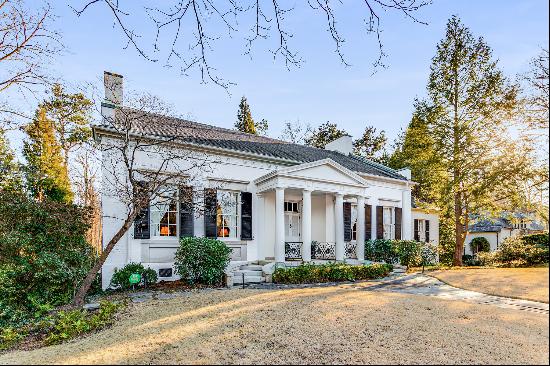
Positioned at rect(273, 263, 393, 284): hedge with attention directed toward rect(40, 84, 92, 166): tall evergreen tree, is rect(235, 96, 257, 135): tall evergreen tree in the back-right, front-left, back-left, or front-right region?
front-right

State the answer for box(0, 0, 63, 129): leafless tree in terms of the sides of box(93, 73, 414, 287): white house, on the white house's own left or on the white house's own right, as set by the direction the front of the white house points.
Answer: on the white house's own right

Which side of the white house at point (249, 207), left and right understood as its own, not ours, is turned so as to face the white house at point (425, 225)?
left

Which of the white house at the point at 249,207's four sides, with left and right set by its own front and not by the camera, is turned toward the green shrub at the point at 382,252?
left

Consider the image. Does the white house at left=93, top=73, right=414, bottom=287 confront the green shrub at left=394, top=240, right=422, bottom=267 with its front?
no

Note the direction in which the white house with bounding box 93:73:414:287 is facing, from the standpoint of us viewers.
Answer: facing the viewer and to the right of the viewer

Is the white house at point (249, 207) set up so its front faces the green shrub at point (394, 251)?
no

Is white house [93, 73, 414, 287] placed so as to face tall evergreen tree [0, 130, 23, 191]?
no
